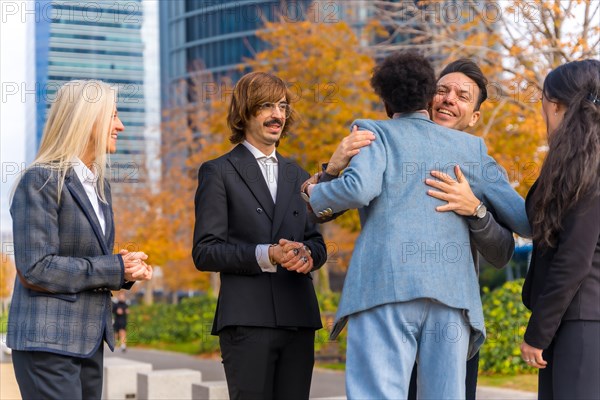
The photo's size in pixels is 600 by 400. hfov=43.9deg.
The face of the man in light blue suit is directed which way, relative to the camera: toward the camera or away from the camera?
away from the camera

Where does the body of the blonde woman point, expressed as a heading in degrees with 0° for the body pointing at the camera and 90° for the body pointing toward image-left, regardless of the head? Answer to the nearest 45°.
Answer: approximately 270°

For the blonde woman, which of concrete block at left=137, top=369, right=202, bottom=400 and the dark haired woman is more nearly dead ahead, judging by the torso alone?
the dark haired woman

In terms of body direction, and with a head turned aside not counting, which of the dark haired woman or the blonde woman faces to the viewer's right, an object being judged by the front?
the blonde woman

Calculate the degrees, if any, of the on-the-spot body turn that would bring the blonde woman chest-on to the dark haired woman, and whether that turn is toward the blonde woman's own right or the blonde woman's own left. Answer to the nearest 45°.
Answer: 0° — they already face them

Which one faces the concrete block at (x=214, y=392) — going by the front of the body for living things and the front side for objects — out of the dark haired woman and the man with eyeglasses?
the dark haired woman

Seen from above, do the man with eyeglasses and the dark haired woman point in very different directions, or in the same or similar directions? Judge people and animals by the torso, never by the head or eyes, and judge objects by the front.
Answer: very different directions

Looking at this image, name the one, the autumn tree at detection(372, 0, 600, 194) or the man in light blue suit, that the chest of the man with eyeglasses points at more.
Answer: the man in light blue suit

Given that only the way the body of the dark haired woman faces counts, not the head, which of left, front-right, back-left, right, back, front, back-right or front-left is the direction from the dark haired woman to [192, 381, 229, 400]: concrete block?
front

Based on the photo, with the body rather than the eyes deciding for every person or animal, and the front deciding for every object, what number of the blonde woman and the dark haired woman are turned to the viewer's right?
1

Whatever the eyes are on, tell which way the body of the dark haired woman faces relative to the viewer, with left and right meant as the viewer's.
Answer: facing away from the viewer and to the left of the viewer

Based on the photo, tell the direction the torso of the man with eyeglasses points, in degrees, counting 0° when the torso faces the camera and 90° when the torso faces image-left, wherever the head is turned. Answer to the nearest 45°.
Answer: approximately 315°
